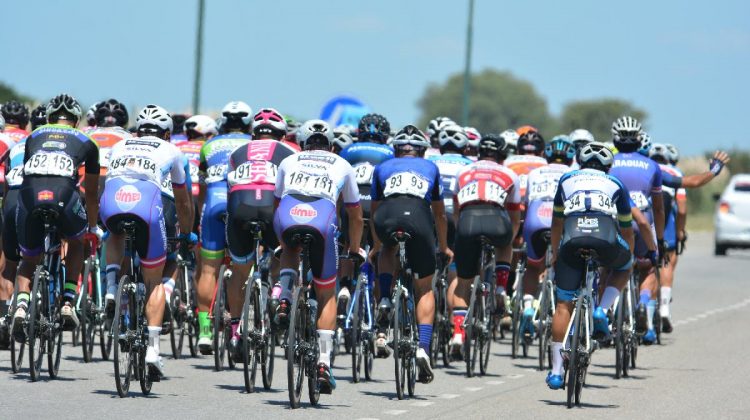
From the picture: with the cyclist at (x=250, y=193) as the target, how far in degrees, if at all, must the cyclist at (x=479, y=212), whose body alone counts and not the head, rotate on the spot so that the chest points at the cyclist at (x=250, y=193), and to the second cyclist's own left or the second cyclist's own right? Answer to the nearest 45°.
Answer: approximately 135° to the second cyclist's own left

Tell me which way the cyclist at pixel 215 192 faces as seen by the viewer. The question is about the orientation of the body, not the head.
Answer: away from the camera

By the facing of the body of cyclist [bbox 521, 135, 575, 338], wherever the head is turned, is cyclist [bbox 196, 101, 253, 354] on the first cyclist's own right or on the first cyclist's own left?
on the first cyclist's own left

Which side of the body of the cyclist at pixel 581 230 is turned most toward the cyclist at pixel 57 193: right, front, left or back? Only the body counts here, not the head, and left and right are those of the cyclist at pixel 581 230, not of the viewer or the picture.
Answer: left

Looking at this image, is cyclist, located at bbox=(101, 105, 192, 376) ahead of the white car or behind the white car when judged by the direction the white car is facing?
behind

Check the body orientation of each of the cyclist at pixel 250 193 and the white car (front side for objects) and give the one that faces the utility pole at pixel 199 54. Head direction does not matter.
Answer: the cyclist

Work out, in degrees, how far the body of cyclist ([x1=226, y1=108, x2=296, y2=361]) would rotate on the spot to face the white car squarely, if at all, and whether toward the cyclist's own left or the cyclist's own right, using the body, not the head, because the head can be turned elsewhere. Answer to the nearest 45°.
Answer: approximately 45° to the cyclist's own right

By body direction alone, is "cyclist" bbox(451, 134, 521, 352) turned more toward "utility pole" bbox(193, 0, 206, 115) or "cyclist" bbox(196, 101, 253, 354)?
the utility pole

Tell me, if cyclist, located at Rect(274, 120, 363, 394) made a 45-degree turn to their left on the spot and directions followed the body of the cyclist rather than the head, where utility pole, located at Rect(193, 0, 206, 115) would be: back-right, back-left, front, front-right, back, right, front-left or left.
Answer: front-right

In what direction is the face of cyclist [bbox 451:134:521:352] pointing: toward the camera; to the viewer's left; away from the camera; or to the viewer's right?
away from the camera

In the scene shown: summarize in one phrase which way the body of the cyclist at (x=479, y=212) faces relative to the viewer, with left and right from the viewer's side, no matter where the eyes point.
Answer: facing away from the viewer

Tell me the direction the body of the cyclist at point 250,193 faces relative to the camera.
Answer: away from the camera

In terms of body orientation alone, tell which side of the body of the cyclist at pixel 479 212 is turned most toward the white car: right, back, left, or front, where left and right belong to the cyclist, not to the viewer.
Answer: front

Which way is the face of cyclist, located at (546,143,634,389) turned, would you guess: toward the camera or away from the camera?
away from the camera

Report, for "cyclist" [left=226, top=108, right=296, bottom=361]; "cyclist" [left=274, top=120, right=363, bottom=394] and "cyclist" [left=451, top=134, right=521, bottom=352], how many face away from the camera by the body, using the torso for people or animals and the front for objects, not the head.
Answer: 3
